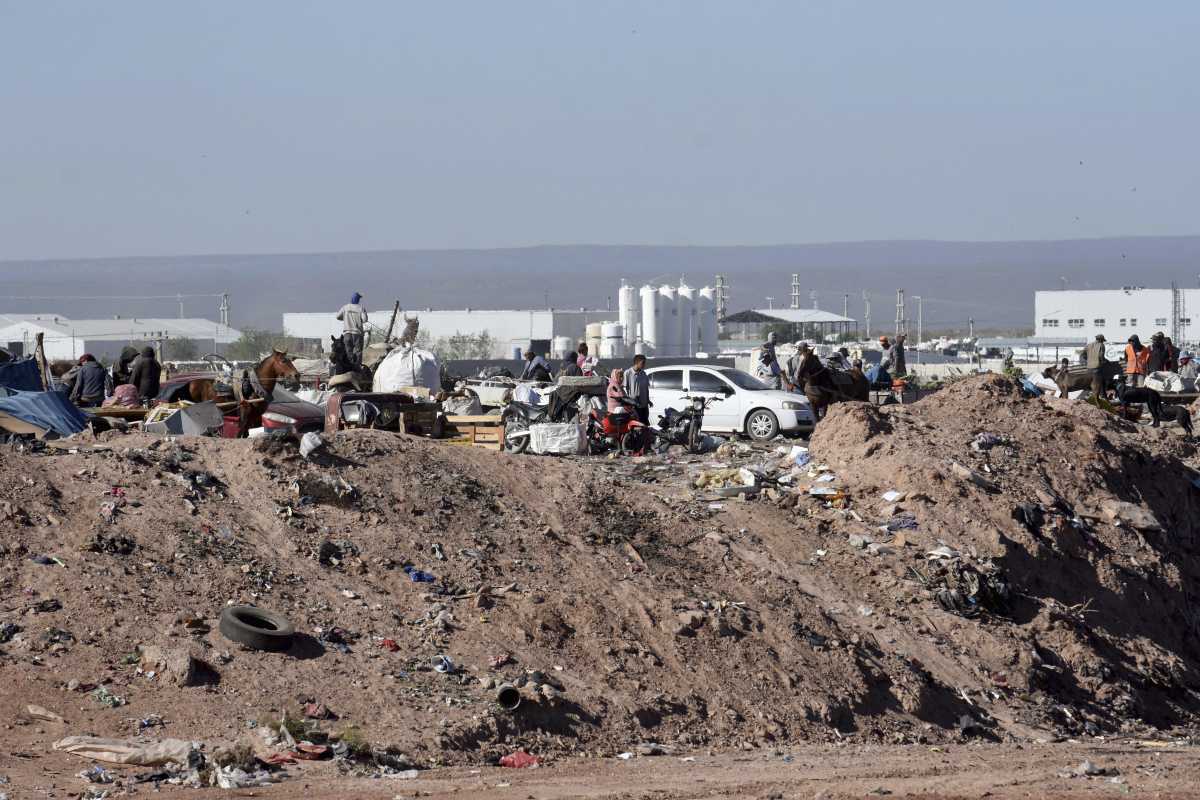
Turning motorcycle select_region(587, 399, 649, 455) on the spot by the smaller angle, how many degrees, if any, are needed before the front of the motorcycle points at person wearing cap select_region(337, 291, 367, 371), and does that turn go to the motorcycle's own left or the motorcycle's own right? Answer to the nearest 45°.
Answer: approximately 180°

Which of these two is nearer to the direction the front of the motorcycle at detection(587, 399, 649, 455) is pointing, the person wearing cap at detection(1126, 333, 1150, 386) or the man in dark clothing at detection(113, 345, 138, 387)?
the person wearing cap

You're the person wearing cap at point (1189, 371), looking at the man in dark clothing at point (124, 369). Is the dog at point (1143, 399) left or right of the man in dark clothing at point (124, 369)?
left

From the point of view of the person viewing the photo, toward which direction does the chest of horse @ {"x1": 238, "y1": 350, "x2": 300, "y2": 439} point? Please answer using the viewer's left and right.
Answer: facing to the right of the viewer

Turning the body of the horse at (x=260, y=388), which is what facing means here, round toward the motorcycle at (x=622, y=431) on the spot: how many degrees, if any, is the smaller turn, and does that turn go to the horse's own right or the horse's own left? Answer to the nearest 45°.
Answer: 0° — it already faces it
